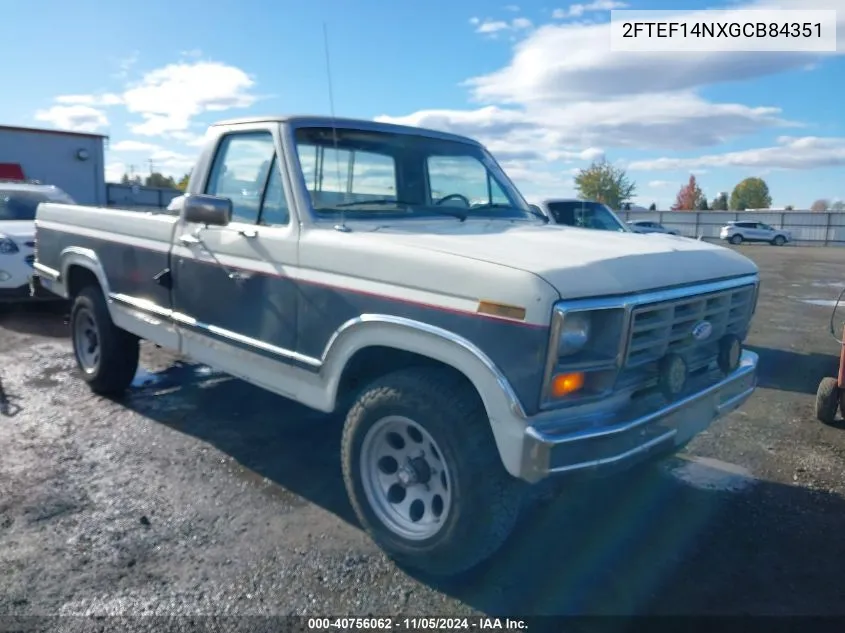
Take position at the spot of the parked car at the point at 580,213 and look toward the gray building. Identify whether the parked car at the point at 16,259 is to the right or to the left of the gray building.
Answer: left

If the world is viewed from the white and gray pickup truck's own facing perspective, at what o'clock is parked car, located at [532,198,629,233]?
The parked car is roughly at 8 o'clock from the white and gray pickup truck.

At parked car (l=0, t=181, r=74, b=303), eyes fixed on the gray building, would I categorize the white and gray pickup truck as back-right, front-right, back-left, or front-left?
back-right

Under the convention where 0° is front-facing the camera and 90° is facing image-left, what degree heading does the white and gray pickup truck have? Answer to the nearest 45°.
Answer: approximately 315°

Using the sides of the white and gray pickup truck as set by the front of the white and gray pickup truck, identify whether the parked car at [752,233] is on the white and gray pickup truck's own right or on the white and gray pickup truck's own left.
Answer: on the white and gray pickup truck's own left

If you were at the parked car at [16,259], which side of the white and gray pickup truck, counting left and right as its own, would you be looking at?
back
